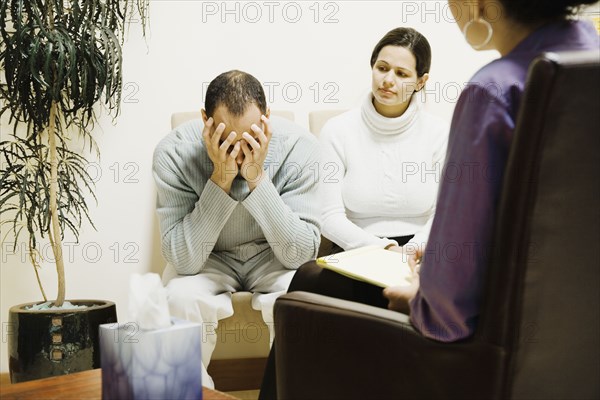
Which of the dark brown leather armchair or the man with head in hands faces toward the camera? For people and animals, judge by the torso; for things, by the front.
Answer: the man with head in hands

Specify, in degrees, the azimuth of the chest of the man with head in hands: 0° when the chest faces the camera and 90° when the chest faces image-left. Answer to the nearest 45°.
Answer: approximately 0°

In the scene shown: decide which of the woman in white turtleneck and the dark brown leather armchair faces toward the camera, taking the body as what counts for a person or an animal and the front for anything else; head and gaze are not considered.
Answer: the woman in white turtleneck

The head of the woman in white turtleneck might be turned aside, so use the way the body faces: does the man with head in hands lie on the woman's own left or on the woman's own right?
on the woman's own right

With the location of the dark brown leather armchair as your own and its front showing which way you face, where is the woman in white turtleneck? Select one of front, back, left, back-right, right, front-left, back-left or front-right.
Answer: front-right

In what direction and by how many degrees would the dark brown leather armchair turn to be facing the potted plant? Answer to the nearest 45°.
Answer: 0° — it already faces it

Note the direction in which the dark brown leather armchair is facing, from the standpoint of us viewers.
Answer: facing away from the viewer and to the left of the viewer

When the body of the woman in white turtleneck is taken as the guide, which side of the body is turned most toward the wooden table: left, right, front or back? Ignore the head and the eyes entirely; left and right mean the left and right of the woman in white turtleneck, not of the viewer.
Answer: front

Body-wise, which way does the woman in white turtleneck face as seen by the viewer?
toward the camera

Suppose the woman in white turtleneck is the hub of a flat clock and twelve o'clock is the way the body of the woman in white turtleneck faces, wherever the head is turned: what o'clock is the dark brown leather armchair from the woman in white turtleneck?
The dark brown leather armchair is roughly at 12 o'clock from the woman in white turtleneck.

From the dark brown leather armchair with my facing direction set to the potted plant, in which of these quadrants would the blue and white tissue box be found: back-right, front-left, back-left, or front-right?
front-left

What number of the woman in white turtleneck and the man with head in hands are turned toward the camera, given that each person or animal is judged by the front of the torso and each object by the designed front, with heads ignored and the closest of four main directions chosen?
2

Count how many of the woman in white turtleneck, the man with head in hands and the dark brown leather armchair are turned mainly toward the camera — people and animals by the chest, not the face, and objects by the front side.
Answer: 2

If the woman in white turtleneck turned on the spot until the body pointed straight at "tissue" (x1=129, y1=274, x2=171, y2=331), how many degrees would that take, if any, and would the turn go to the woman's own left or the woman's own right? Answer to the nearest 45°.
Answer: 0° — they already face it

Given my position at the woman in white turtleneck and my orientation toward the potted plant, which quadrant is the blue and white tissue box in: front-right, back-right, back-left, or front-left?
front-left

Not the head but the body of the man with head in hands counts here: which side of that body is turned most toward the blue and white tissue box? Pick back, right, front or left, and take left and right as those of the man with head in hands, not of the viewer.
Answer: front
